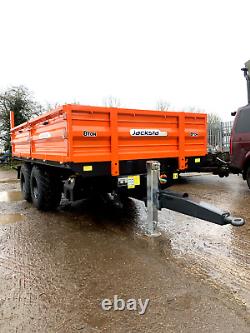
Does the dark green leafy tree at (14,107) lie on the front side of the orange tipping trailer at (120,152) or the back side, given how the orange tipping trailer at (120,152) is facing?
on the back side

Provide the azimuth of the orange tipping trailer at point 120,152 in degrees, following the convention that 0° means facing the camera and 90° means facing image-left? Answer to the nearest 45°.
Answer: approximately 315°
